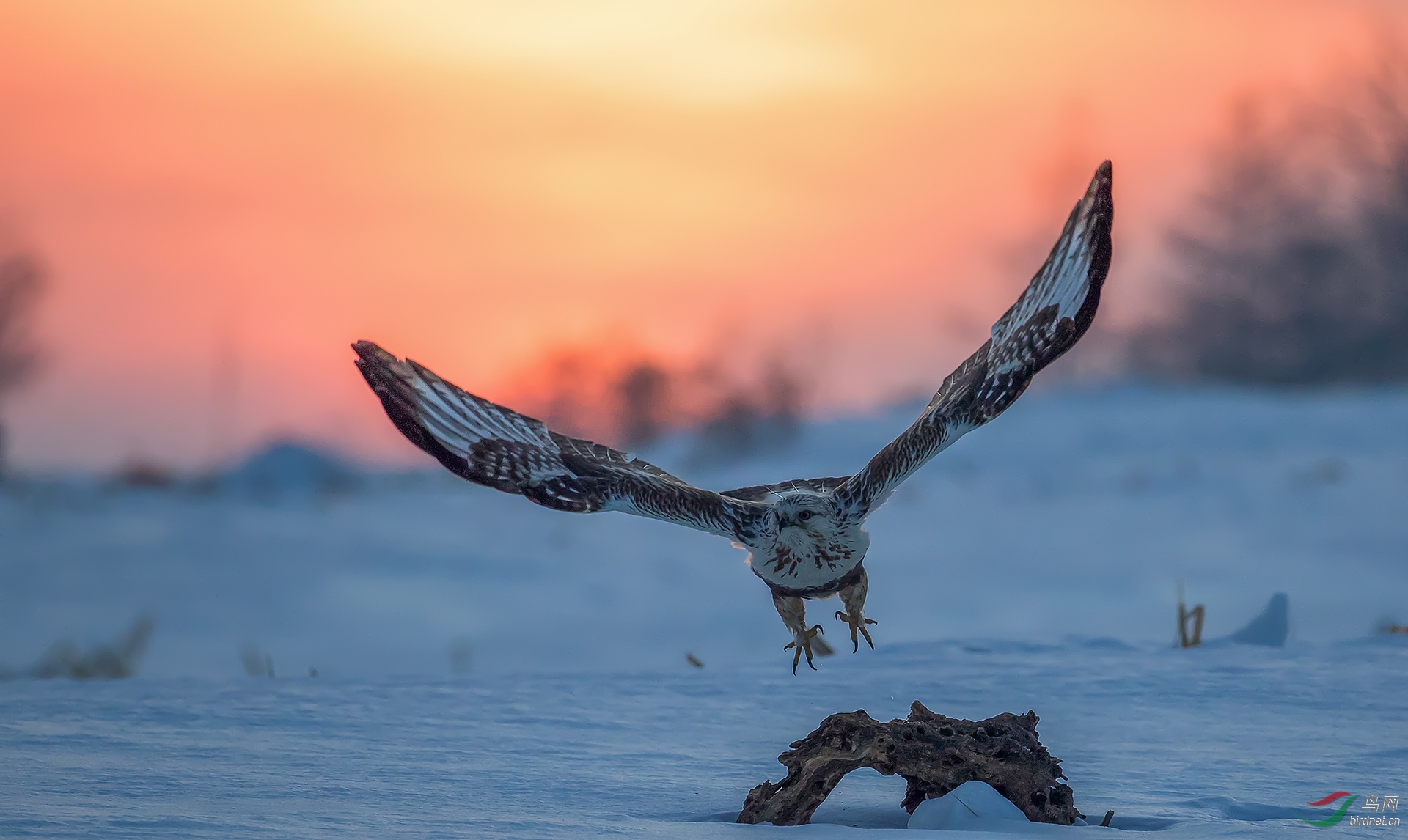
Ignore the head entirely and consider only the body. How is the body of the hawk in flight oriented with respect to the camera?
toward the camera

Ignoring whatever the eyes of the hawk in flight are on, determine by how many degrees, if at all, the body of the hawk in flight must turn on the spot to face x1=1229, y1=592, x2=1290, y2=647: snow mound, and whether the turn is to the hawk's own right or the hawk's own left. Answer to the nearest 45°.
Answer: approximately 135° to the hawk's own left
